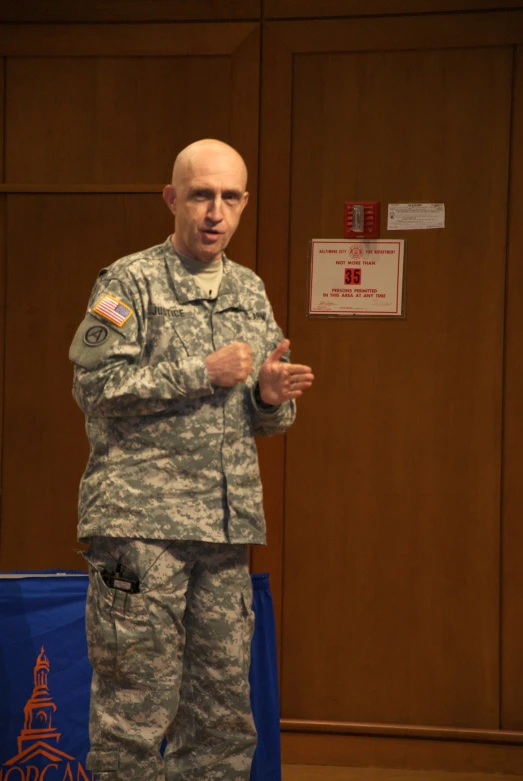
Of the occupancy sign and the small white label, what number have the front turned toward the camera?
2

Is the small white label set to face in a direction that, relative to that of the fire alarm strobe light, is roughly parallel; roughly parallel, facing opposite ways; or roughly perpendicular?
roughly parallel

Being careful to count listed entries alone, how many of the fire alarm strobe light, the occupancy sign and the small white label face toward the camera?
3

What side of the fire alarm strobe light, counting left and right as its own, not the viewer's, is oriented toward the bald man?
front

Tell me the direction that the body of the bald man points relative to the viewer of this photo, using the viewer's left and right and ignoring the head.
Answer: facing the viewer and to the right of the viewer

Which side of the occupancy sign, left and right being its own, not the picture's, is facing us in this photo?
front

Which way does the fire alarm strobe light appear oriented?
toward the camera

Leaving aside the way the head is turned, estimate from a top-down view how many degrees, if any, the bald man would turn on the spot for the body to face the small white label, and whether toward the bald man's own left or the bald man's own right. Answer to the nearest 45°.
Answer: approximately 90° to the bald man's own left

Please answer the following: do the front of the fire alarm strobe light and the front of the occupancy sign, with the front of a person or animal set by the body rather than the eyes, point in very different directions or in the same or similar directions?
same or similar directions
